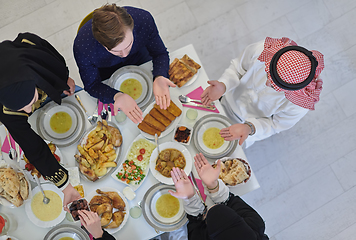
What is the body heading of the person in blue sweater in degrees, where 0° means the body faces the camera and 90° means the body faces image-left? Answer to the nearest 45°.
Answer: approximately 315°

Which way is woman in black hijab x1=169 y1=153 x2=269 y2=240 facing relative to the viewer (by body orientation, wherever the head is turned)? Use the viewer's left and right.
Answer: facing away from the viewer and to the left of the viewer

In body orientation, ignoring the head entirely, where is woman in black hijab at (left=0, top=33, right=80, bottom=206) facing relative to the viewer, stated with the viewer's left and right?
facing the viewer and to the right of the viewer

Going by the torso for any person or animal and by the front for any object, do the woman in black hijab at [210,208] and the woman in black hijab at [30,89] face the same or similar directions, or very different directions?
very different directions

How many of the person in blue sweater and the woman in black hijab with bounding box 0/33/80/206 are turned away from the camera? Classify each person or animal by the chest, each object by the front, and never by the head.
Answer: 0

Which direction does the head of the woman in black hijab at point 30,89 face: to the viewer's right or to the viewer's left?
to the viewer's right

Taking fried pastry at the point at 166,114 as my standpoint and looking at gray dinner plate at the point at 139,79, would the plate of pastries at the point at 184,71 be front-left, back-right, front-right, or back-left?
front-right

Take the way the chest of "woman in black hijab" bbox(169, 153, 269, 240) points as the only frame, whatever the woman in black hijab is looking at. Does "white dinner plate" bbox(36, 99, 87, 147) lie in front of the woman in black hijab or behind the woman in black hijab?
in front

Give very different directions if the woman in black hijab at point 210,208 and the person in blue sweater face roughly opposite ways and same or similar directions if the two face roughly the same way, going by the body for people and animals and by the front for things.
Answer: very different directions

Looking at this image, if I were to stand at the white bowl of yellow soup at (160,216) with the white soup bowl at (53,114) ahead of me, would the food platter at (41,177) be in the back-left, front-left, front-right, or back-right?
front-left
